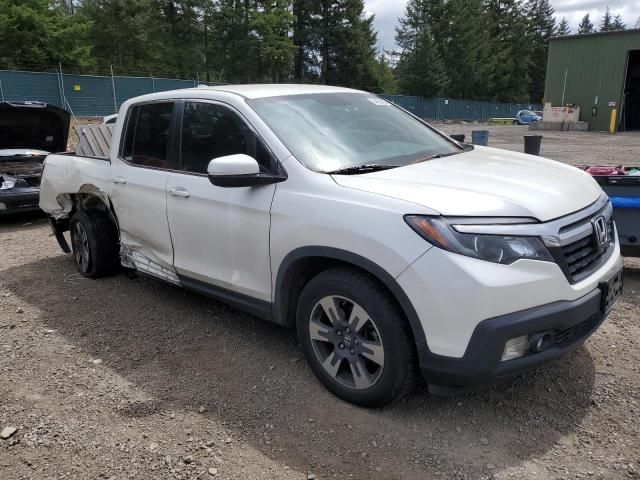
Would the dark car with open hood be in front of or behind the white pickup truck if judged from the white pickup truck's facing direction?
behind

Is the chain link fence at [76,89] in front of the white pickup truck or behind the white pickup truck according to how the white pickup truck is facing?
behind

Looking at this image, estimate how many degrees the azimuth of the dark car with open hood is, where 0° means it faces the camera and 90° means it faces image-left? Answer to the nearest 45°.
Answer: approximately 0°

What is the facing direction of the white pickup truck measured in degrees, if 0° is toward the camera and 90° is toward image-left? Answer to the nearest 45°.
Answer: approximately 315°

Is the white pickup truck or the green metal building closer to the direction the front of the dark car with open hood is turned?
the white pickup truck

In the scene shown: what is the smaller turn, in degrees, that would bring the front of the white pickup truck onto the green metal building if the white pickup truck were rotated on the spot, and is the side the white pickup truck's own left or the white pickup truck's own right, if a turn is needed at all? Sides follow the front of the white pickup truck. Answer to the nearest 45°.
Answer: approximately 90° to the white pickup truck's own left

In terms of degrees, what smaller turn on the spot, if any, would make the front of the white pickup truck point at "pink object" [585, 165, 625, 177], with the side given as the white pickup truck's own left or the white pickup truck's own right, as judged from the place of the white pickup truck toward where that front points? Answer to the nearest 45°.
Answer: approximately 90° to the white pickup truck's own left

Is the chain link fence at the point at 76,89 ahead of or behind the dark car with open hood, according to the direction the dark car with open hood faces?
behind

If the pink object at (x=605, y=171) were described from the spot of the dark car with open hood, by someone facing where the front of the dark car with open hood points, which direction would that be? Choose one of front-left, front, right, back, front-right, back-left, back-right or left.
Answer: front-left
